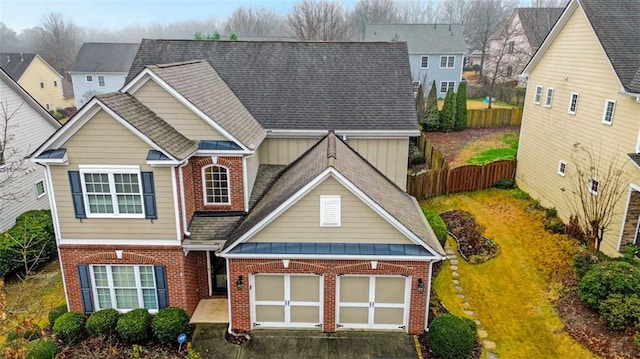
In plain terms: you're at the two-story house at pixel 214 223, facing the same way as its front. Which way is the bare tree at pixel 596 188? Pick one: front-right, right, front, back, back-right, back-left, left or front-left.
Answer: left

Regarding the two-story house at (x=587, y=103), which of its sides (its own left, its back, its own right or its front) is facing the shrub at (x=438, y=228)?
right

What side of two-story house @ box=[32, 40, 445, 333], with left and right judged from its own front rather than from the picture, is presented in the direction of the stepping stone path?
left

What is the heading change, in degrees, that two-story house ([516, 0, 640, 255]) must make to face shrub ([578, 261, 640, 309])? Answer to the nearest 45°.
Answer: approximately 45° to its right

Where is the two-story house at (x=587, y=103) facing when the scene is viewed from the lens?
facing the viewer and to the right of the viewer

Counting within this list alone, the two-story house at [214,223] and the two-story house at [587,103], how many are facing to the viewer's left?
0

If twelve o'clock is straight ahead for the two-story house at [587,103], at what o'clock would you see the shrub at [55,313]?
The shrub is roughly at 3 o'clock from the two-story house.

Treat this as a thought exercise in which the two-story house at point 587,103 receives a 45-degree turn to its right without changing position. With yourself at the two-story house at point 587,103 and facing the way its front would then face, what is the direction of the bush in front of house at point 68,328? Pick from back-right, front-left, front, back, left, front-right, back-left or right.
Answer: front-right

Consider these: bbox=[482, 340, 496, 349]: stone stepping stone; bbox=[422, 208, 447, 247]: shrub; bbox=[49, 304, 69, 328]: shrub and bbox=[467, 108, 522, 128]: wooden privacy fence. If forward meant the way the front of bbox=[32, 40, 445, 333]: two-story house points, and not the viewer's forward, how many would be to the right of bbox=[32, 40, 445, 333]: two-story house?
1

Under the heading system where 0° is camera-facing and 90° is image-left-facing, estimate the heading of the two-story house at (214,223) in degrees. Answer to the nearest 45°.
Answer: approximately 0°

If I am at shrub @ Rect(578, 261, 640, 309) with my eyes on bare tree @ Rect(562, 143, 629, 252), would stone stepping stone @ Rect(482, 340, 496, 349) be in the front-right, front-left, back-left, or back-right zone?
back-left

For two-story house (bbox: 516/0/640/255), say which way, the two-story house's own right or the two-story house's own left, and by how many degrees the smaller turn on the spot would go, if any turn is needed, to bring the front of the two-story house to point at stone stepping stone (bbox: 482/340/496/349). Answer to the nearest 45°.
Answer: approximately 45° to the two-story house's own right

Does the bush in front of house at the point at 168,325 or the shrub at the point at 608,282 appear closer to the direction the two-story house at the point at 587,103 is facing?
the shrub
